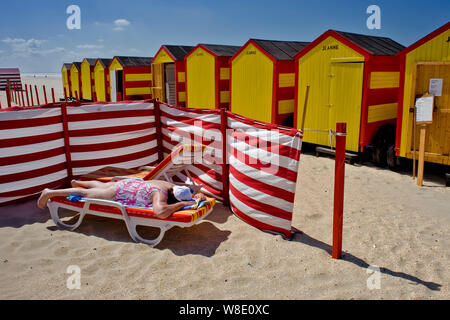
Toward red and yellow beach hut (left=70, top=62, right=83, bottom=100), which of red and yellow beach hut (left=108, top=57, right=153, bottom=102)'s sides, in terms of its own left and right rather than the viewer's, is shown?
right

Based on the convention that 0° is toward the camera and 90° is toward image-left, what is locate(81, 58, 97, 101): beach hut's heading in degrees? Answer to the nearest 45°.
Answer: approximately 45°

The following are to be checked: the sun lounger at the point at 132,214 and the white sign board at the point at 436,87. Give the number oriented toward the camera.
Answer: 1

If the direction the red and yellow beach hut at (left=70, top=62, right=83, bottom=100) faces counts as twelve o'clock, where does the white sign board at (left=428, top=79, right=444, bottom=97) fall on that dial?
The white sign board is roughly at 10 o'clock from the red and yellow beach hut.

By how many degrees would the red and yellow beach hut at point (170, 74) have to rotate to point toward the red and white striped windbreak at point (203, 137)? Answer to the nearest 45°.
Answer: approximately 45° to its left

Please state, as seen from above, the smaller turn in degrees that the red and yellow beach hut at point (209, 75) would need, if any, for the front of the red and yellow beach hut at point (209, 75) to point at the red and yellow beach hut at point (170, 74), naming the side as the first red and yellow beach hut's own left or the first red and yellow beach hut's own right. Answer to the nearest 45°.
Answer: approximately 90° to the first red and yellow beach hut's own right

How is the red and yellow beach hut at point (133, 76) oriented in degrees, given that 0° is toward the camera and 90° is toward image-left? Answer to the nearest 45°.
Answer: approximately 45°

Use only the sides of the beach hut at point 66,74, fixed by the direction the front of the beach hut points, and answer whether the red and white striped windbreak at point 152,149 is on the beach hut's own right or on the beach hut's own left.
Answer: on the beach hut's own left

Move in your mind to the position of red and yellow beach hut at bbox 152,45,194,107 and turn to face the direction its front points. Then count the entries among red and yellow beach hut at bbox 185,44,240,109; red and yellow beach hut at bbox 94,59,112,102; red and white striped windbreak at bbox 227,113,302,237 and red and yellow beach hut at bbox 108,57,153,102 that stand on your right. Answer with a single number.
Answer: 2

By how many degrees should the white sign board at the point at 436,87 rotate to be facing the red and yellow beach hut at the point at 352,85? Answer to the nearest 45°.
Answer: approximately 135° to its right

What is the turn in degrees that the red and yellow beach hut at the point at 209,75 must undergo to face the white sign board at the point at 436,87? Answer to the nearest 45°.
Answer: approximately 90° to its left

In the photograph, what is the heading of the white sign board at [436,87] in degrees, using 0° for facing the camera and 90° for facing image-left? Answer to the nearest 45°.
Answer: approximately 0°
